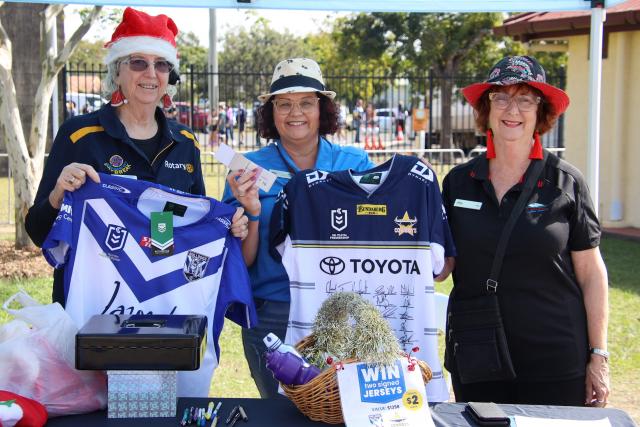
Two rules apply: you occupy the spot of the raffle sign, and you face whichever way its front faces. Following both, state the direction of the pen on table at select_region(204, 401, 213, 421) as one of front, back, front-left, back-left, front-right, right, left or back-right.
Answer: right

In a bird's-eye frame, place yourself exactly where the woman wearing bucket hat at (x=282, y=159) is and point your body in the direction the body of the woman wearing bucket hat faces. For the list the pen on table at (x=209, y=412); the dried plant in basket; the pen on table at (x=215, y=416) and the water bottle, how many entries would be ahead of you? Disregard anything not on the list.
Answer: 4

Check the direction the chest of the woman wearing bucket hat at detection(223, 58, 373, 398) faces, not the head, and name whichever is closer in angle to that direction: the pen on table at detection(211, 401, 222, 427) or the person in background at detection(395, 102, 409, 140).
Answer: the pen on table

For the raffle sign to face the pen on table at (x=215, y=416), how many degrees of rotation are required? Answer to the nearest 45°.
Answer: approximately 90° to its right

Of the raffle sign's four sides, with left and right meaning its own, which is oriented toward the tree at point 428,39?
back
